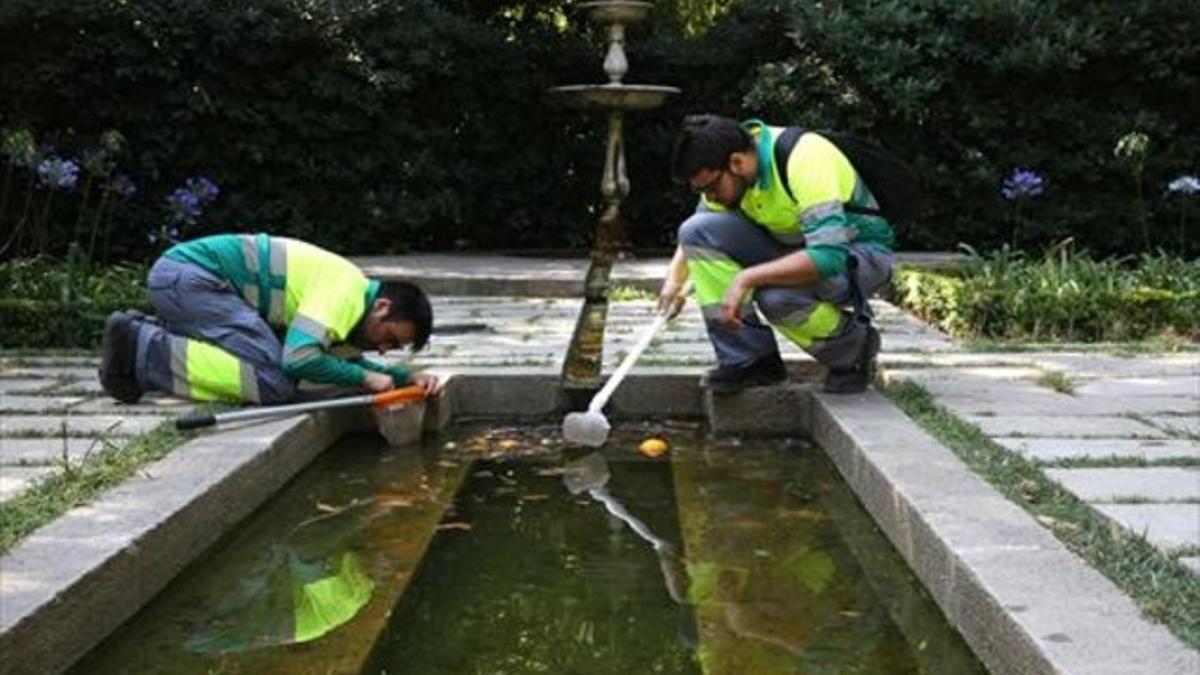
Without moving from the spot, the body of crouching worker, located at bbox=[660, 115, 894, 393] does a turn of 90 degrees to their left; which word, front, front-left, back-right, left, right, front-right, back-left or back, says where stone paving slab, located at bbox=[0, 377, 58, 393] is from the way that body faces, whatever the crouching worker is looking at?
back-right

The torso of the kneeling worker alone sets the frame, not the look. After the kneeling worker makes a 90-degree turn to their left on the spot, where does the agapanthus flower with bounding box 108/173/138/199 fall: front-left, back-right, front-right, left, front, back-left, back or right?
front

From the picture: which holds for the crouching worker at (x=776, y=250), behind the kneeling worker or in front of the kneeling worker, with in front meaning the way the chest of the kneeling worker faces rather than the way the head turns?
in front

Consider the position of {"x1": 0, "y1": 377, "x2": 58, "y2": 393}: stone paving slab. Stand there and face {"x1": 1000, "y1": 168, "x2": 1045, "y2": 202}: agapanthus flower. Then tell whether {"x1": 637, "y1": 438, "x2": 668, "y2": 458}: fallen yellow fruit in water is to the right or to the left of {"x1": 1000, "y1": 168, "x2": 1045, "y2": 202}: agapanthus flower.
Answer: right

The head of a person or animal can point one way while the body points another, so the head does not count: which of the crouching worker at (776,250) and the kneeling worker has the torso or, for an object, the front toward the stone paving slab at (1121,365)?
the kneeling worker

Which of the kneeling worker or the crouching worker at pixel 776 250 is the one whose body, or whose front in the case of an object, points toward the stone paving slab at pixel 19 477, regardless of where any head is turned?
the crouching worker

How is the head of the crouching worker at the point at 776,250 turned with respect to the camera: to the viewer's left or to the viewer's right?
to the viewer's left

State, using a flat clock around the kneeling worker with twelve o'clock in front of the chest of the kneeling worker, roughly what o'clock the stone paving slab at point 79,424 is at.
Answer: The stone paving slab is roughly at 5 o'clock from the kneeling worker.

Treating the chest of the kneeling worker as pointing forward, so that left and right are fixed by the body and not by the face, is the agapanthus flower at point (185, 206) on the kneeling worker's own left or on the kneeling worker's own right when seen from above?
on the kneeling worker's own left

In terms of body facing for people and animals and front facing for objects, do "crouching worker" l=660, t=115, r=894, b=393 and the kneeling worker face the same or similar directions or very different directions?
very different directions

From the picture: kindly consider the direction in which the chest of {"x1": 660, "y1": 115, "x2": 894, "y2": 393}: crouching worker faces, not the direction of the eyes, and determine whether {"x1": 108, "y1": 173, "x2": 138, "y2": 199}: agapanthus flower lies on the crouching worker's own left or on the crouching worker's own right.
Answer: on the crouching worker's own right

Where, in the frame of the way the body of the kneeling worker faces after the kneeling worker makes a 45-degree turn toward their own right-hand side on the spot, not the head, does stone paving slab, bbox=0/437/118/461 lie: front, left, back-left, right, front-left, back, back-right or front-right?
right

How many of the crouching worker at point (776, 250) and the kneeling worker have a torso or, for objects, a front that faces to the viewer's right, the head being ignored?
1

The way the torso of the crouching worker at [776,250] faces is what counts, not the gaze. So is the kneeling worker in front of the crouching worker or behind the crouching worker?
in front

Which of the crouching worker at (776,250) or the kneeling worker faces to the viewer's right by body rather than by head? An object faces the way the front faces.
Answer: the kneeling worker

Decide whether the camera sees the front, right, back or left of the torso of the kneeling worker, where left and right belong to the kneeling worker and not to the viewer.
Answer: right
